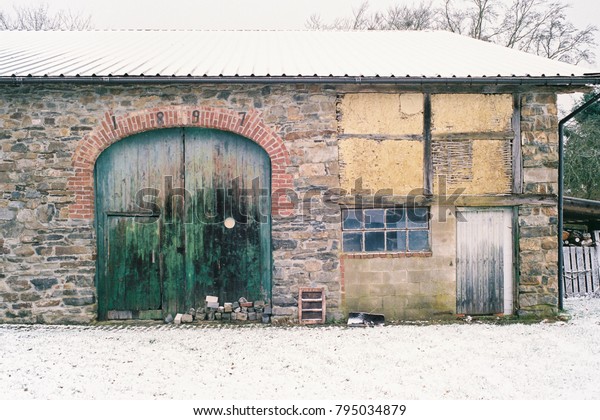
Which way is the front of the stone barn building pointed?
toward the camera
